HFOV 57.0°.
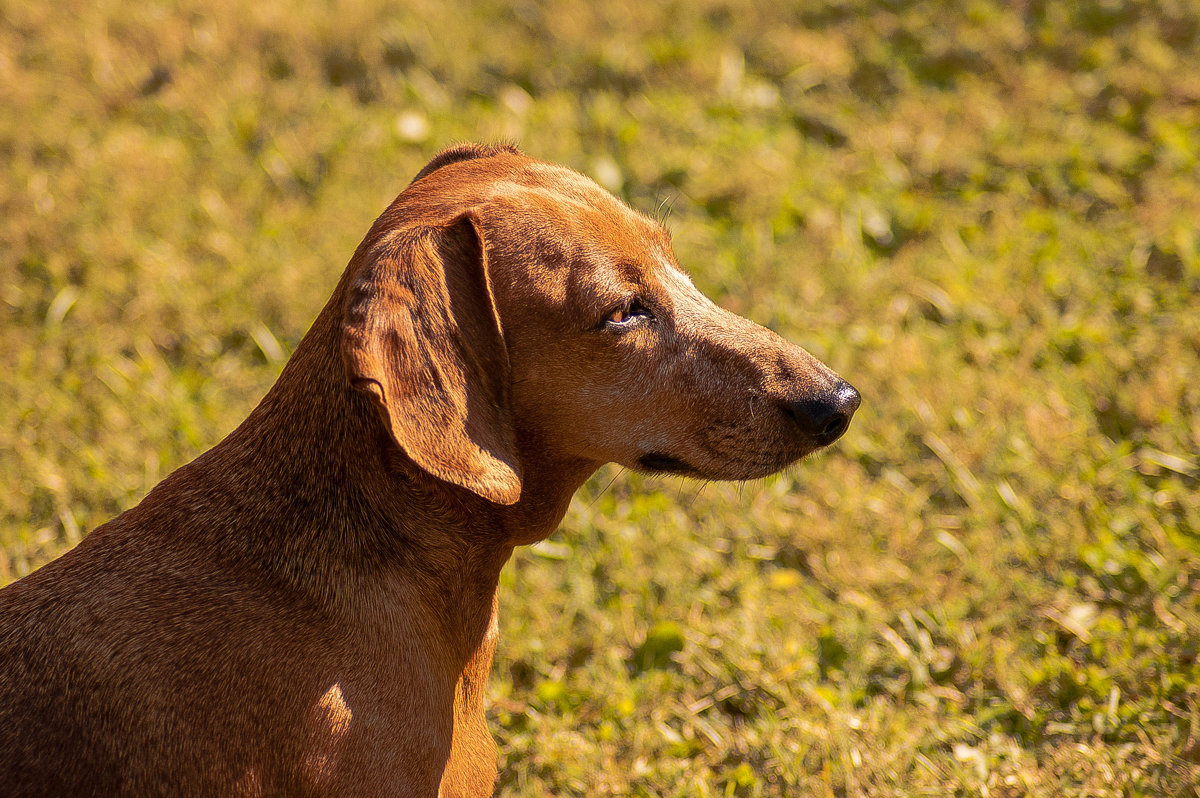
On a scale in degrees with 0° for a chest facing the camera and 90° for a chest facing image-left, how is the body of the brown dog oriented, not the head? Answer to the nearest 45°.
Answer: approximately 270°
